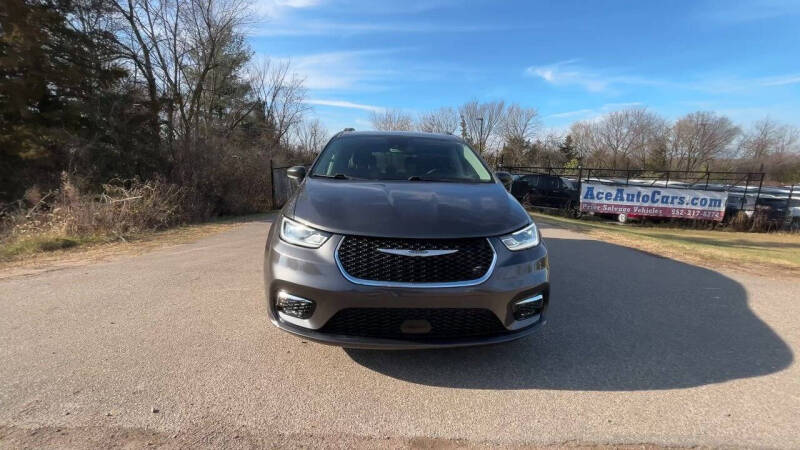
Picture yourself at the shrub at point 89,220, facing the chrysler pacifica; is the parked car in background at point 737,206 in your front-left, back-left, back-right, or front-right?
front-left

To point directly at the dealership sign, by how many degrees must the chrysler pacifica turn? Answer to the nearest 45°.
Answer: approximately 135° to its left

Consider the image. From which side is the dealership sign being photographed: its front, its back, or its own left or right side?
front

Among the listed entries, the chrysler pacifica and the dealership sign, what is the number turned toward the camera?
2

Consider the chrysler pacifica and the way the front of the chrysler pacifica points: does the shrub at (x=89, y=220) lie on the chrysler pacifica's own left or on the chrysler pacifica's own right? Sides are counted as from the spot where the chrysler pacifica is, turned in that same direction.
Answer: on the chrysler pacifica's own right

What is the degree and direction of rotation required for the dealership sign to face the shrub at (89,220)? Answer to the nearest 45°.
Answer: approximately 45° to its right

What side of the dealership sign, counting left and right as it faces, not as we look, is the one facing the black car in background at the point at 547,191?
right

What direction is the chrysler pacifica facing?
toward the camera

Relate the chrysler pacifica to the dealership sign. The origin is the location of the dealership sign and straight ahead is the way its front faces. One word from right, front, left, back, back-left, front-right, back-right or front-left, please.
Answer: front

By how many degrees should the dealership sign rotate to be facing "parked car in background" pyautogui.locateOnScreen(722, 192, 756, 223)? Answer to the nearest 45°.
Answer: approximately 135° to its left

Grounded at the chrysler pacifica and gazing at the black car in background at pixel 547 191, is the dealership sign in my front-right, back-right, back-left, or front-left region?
front-right
